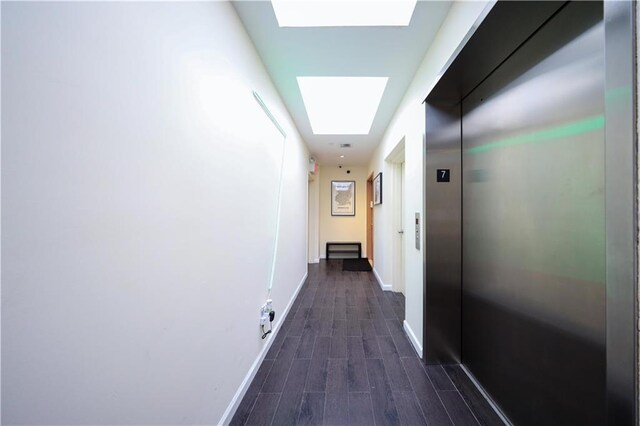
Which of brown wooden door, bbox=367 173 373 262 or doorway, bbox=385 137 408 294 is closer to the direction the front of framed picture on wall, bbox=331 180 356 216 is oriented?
the doorway

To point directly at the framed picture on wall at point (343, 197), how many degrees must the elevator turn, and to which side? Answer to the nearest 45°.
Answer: approximately 90° to its right

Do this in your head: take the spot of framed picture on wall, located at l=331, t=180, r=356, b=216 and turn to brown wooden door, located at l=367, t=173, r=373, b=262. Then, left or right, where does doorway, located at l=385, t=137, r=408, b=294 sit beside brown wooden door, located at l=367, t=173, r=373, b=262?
right

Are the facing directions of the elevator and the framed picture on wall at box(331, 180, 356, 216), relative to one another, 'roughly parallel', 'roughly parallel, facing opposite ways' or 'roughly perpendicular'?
roughly perpendicular

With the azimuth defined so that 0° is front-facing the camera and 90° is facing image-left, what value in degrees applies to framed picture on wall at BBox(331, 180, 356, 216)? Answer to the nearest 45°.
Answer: approximately 0°

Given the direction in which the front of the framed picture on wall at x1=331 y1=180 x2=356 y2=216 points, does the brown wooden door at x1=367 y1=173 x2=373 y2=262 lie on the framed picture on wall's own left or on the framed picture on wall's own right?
on the framed picture on wall's own left
